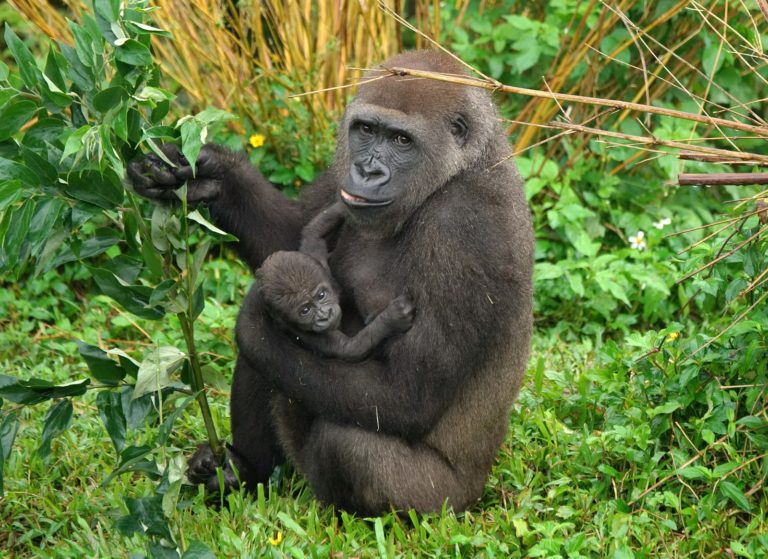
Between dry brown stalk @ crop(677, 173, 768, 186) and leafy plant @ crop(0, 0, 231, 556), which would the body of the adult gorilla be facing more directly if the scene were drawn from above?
the leafy plant

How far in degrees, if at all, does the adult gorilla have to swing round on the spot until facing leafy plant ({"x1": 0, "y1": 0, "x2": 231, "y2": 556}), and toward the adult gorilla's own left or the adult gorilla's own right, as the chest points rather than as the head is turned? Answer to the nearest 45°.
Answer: approximately 45° to the adult gorilla's own right

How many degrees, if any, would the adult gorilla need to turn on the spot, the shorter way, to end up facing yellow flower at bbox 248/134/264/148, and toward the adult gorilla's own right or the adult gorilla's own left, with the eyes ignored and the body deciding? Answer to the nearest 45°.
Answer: approximately 135° to the adult gorilla's own right

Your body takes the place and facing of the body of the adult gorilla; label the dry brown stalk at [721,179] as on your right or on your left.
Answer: on your left

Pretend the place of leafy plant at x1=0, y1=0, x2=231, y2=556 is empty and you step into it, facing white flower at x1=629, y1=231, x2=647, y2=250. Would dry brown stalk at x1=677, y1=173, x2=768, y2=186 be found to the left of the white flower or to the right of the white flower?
right

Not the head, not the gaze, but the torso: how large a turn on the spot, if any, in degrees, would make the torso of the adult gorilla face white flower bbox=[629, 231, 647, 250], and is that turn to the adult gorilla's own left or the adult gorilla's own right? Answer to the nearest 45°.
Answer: approximately 180°

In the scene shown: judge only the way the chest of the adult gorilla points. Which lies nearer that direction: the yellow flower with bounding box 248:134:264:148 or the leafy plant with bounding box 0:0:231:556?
the leafy plant

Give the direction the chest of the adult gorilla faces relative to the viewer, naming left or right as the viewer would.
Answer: facing the viewer and to the left of the viewer

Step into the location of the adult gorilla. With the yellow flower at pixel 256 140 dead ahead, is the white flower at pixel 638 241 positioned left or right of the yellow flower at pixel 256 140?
right

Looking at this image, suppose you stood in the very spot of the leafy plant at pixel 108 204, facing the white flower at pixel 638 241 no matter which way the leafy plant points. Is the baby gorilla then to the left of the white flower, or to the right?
right

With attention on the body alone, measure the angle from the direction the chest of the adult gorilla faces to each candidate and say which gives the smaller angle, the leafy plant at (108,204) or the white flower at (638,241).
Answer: the leafy plant

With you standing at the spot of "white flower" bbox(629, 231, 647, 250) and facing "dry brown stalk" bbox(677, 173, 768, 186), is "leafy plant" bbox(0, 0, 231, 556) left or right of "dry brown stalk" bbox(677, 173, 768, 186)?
right
